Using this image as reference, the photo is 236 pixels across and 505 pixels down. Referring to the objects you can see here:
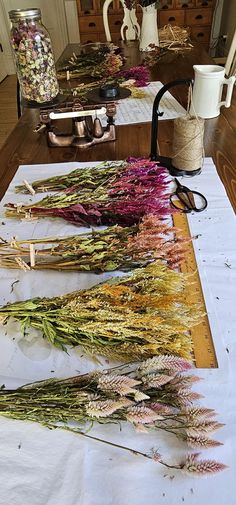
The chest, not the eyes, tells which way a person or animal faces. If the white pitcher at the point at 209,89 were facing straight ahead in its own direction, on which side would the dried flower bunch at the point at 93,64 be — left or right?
on its right

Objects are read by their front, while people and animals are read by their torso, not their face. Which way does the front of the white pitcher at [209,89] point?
to the viewer's left

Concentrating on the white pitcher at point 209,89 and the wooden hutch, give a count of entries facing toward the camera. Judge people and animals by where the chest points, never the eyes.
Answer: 1

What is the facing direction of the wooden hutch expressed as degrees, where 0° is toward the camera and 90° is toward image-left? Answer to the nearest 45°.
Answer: approximately 0°

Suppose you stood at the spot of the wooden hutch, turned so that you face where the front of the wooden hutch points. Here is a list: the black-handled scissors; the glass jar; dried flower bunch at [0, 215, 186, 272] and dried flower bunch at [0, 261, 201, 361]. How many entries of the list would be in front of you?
4

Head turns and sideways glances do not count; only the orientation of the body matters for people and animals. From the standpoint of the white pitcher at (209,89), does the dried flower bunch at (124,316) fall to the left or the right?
on its left

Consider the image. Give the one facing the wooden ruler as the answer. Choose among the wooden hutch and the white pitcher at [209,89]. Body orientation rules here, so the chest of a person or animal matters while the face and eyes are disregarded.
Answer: the wooden hutch

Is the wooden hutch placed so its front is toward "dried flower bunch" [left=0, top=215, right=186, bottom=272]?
yes

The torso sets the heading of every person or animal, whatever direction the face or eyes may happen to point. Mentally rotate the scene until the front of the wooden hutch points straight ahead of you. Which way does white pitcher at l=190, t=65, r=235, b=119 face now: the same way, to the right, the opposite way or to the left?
to the right

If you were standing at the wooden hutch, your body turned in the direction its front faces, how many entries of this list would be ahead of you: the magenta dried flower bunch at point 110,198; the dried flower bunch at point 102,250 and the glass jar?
3
